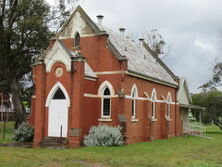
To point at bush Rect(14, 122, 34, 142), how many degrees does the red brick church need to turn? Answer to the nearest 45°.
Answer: approximately 45° to its right

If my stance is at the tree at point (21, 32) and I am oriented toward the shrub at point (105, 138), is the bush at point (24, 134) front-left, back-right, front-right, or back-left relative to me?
front-right

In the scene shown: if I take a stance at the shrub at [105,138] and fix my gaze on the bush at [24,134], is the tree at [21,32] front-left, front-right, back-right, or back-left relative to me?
front-right

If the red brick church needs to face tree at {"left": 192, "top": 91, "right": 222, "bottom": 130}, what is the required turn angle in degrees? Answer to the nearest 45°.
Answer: approximately 180°
